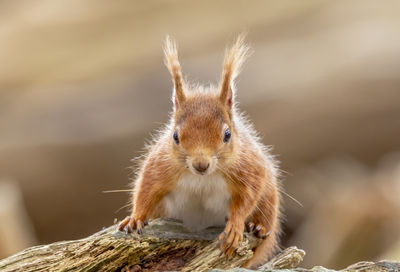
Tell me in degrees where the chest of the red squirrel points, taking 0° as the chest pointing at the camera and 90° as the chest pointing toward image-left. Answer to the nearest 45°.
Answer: approximately 0°
